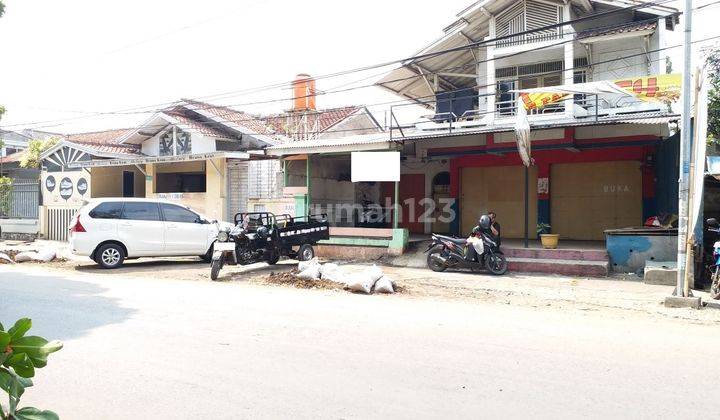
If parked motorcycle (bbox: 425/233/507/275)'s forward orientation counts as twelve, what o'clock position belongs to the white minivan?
The white minivan is roughly at 6 o'clock from the parked motorcycle.

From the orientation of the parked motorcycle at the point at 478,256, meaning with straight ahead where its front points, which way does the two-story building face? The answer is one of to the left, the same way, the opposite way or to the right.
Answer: to the right

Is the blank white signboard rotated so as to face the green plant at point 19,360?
yes

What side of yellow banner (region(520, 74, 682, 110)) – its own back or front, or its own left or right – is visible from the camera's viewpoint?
front

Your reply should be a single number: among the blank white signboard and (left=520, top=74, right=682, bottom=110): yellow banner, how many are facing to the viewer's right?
0

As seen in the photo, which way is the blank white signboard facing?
toward the camera

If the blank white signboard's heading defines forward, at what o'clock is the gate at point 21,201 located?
The gate is roughly at 4 o'clock from the blank white signboard.

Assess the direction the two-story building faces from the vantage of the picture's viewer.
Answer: facing the viewer

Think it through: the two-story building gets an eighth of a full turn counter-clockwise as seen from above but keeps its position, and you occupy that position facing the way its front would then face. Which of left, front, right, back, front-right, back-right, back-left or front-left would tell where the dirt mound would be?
right

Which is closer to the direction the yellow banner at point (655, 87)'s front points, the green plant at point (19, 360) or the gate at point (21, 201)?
the green plant
